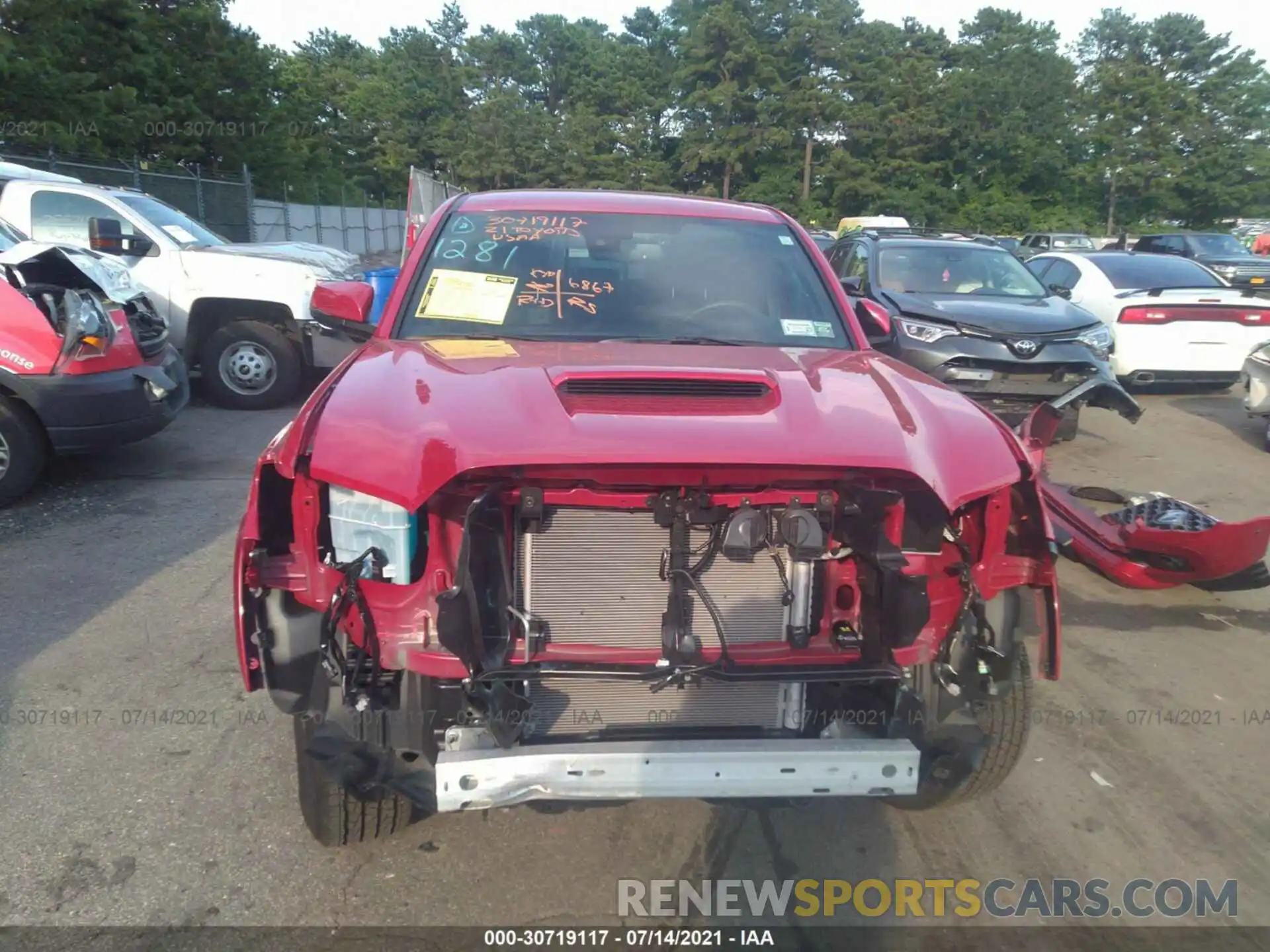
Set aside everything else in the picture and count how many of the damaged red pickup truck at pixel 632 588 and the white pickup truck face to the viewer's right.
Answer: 1

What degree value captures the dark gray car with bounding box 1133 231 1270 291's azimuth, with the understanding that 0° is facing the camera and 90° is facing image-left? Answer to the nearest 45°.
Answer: approximately 315°

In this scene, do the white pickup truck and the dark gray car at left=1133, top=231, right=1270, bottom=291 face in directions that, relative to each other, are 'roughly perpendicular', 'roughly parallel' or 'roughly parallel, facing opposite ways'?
roughly perpendicular

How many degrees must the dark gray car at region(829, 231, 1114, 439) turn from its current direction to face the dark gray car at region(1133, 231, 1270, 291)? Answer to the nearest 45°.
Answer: approximately 135° to its left

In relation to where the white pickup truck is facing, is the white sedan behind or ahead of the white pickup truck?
ahead

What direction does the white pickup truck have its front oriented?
to the viewer's right

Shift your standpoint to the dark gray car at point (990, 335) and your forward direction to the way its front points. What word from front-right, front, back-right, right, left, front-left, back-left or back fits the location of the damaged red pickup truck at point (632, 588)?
front-right

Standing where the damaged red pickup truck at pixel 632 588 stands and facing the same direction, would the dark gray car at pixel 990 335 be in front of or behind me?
behind

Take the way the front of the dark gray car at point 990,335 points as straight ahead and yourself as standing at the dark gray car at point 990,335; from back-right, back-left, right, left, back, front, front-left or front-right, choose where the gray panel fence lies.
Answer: back

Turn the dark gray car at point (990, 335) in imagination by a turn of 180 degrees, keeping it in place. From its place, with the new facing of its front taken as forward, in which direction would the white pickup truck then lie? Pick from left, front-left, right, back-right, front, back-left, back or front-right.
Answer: front-left

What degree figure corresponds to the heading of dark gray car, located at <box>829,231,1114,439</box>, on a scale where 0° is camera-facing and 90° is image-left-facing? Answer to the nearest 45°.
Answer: approximately 315°

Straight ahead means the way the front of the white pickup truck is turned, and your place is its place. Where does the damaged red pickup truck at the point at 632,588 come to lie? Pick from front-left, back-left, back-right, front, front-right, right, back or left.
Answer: right

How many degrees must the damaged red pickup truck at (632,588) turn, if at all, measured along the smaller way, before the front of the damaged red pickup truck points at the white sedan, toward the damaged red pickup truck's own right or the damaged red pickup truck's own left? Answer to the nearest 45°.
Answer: approximately 135° to the damaged red pickup truck's own left
